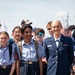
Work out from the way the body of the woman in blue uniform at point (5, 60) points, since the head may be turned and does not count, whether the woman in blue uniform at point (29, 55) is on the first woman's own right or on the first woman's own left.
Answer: on the first woman's own left

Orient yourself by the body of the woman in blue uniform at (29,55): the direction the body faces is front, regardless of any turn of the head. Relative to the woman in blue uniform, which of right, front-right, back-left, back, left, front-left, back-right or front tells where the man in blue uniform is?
left

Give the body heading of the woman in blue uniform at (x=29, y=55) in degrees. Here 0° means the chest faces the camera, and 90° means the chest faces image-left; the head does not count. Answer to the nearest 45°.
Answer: approximately 0°

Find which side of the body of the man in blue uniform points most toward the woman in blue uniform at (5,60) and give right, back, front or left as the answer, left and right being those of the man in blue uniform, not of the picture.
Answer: right

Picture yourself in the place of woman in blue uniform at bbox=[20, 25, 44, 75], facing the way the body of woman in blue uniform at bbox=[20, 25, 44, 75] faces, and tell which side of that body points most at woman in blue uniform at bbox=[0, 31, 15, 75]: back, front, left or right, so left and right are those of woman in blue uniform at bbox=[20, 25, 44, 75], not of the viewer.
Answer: right

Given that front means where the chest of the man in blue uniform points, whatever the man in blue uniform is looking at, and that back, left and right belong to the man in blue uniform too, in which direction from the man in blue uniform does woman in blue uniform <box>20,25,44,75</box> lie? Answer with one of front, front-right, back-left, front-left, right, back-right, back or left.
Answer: right

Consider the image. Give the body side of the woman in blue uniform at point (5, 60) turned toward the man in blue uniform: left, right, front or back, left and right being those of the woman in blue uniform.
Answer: left

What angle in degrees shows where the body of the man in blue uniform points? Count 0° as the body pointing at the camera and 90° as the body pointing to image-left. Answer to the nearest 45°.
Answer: approximately 0°
